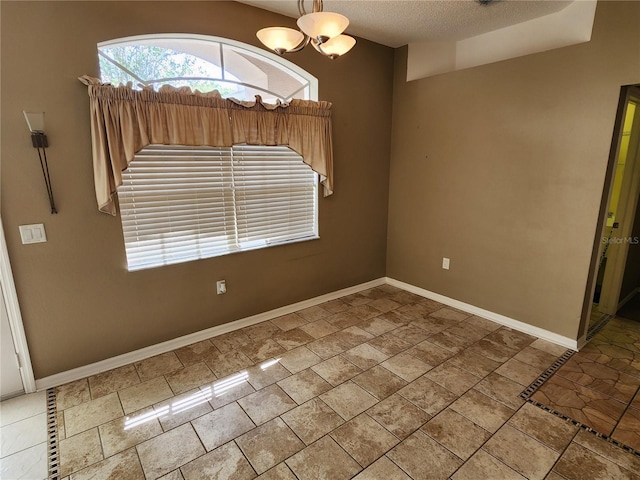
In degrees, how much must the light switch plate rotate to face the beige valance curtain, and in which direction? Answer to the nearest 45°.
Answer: approximately 90° to its left

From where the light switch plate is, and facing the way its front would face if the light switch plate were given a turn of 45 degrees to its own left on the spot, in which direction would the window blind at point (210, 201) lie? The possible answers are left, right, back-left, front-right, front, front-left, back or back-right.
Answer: front-left

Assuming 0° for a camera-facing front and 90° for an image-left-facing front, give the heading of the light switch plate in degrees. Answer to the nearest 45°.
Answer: approximately 0°
